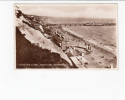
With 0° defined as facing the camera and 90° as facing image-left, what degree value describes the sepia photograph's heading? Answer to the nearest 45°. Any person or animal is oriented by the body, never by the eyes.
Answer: approximately 0°
